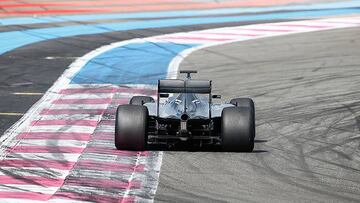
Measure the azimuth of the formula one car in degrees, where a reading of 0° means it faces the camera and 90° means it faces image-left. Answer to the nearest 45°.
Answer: approximately 180°
